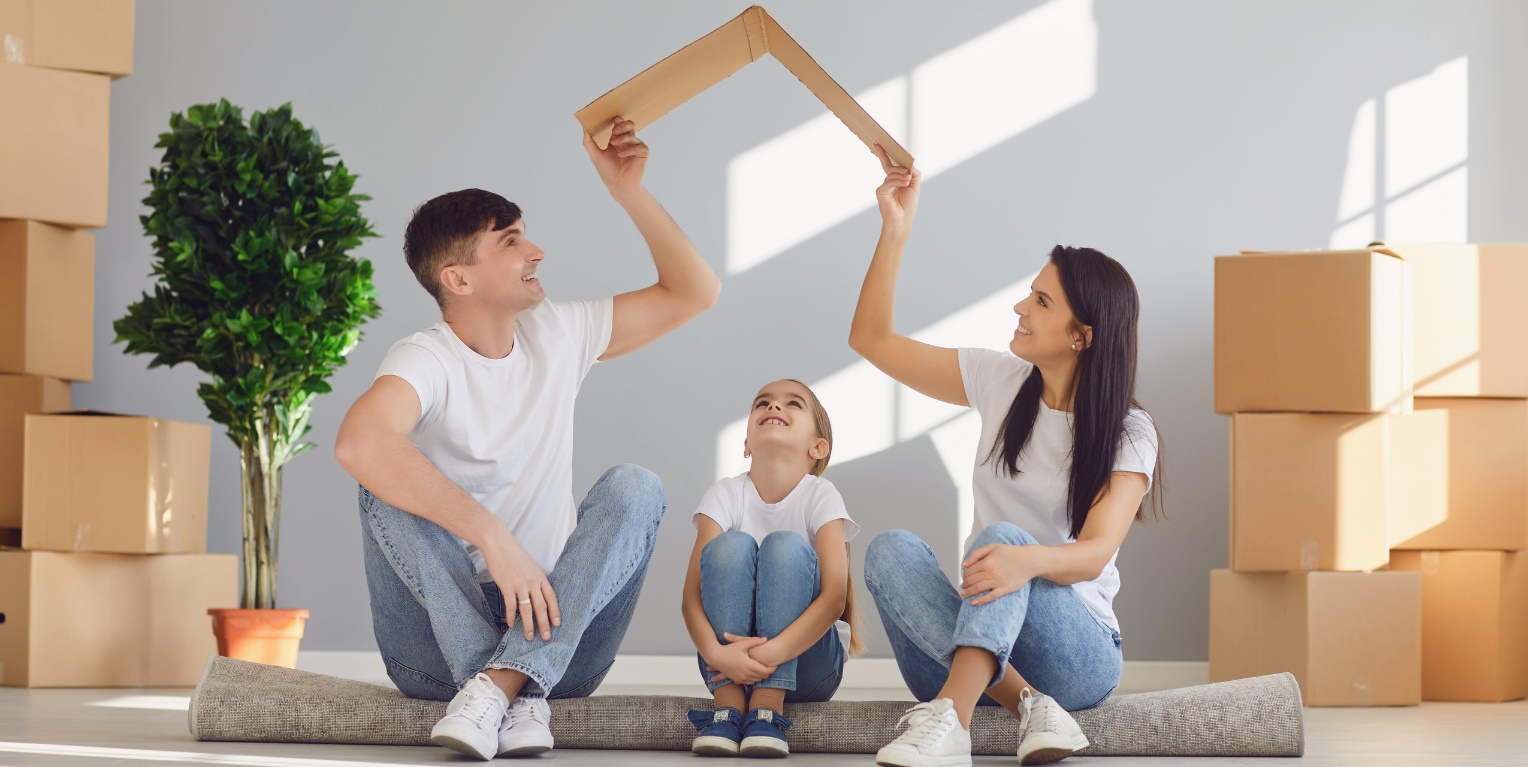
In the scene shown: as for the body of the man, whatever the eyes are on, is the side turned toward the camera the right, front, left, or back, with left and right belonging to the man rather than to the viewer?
front

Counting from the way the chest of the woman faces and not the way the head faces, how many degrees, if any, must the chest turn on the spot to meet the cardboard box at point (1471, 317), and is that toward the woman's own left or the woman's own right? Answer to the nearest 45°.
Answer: approximately 180°

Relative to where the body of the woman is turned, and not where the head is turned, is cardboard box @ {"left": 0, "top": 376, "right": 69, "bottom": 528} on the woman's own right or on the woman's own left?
on the woman's own right

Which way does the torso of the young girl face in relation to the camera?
toward the camera

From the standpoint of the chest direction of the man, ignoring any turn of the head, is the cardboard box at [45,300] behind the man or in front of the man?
behind

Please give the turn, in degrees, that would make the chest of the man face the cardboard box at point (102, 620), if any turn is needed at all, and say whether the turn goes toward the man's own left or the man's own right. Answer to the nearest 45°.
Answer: approximately 135° to the man's own right

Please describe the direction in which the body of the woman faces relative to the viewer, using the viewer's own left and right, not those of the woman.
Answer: facing the viewer and to the left of the viewer

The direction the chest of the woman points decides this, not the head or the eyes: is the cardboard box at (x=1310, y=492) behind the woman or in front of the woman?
behind

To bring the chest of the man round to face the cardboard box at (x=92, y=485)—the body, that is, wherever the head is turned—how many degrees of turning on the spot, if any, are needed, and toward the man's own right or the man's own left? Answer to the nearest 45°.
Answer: approximately 135° to the man's own right

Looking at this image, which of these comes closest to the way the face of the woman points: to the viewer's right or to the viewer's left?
to the viewer's left

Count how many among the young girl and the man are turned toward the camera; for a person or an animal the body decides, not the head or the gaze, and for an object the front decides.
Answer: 2

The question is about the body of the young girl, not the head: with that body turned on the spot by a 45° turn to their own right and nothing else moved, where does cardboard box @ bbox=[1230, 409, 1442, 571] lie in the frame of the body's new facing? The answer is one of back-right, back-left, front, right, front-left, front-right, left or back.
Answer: back
